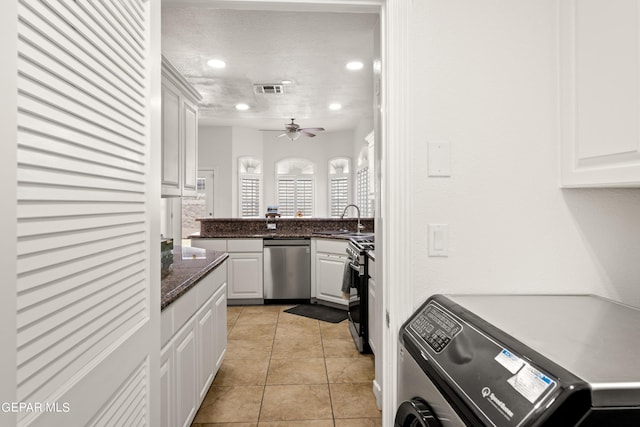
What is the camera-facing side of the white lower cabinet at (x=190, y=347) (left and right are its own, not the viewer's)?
right

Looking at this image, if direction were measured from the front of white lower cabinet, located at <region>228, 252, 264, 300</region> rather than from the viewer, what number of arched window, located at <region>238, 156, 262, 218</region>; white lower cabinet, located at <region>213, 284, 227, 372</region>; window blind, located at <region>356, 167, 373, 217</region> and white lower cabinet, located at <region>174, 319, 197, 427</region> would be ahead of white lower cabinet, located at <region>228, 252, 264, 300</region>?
2

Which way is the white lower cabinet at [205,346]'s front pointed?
to the viewer's right

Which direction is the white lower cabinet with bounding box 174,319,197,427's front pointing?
to the viewer's right

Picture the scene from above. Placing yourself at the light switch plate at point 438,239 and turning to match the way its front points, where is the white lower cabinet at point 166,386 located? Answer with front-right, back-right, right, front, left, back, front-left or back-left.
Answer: right

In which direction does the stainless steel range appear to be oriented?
to the viewer's left

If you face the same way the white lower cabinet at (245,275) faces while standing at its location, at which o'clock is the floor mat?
The floor mat is roughly at 10 o'clock from the white lower cabinet.

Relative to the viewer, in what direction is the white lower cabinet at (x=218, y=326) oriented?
to the viewer's right
